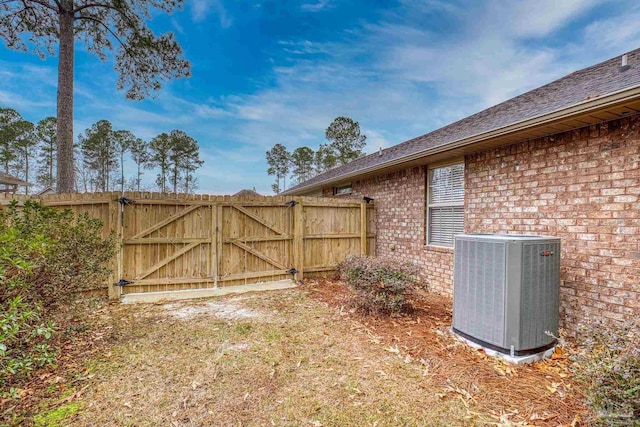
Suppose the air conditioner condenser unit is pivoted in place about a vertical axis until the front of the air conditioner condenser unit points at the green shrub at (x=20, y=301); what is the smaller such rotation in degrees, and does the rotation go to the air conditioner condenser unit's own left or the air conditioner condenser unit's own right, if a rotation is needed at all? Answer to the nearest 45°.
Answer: approximately 90° to the air conditioner condenser unit's own right

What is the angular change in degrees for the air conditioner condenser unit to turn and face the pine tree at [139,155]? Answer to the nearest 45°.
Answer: approximately 135° to its right

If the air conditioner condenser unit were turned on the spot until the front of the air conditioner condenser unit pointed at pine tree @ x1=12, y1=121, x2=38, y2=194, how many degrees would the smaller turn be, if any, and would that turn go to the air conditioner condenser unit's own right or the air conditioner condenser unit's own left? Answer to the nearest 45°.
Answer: approximately 135° to the air conditioner condenser unit's own right

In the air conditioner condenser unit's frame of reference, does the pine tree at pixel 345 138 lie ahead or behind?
behind

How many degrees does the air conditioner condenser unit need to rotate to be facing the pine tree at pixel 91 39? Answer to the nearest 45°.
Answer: approximately 135° to its right

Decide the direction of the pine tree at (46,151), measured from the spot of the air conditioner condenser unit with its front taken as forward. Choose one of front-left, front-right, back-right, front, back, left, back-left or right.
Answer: back-right

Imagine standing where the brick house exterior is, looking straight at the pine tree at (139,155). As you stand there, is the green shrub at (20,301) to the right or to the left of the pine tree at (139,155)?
left

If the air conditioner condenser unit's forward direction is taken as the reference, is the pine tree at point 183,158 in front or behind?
behind

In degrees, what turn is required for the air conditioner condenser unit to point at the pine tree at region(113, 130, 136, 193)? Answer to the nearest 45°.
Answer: approximately 135° to its right

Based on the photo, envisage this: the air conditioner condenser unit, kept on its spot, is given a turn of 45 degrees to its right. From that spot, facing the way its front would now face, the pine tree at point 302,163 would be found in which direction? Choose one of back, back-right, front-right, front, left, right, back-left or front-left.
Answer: back-right

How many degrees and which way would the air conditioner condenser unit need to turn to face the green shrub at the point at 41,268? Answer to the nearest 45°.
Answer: approximately 90° to its right

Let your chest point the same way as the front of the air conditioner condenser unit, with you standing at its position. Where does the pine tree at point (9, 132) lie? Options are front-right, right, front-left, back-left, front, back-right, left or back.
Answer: back-right
